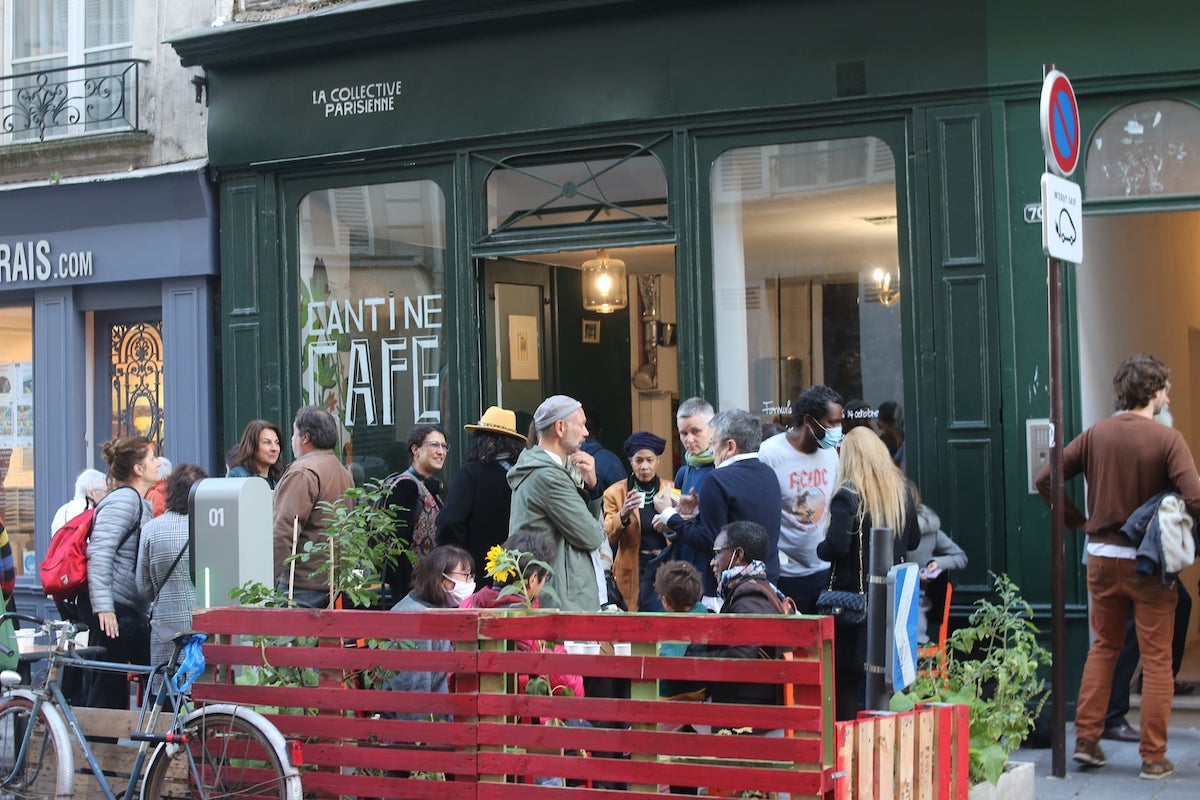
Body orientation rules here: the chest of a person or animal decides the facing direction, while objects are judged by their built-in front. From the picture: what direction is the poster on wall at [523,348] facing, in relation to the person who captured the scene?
facing the viewer

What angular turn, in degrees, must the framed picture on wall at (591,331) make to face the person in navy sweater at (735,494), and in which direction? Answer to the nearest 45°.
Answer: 0° — it already faces them

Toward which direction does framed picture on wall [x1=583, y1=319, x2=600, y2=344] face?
toward the camera

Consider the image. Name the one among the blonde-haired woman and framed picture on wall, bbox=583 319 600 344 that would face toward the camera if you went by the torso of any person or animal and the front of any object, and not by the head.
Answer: the framed picture on wall

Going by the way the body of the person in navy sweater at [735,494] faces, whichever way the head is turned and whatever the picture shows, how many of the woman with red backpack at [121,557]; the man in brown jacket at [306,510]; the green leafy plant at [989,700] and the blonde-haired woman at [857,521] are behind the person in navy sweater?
2

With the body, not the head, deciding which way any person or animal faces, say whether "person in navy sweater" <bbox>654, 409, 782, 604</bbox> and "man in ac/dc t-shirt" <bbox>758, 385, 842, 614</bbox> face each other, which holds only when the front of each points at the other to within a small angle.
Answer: no

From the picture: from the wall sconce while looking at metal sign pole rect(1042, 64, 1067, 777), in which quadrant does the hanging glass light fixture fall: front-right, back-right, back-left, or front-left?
back-right

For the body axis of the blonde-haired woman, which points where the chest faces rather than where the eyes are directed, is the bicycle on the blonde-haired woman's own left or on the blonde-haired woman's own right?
on the blonde-haired woman's own left

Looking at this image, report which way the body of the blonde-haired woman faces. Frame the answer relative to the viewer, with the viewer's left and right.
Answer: facing away from the viewer and to the left of the viewer

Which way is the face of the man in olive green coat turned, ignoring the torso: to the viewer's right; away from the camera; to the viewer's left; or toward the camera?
to the viewer's right

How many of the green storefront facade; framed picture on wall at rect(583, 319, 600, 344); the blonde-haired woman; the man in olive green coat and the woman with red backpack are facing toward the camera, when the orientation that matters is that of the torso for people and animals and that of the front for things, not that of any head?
2

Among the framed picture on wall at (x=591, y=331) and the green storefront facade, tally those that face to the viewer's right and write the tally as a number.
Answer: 0

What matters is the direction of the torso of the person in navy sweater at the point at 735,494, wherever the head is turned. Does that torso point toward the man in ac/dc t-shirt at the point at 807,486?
no
